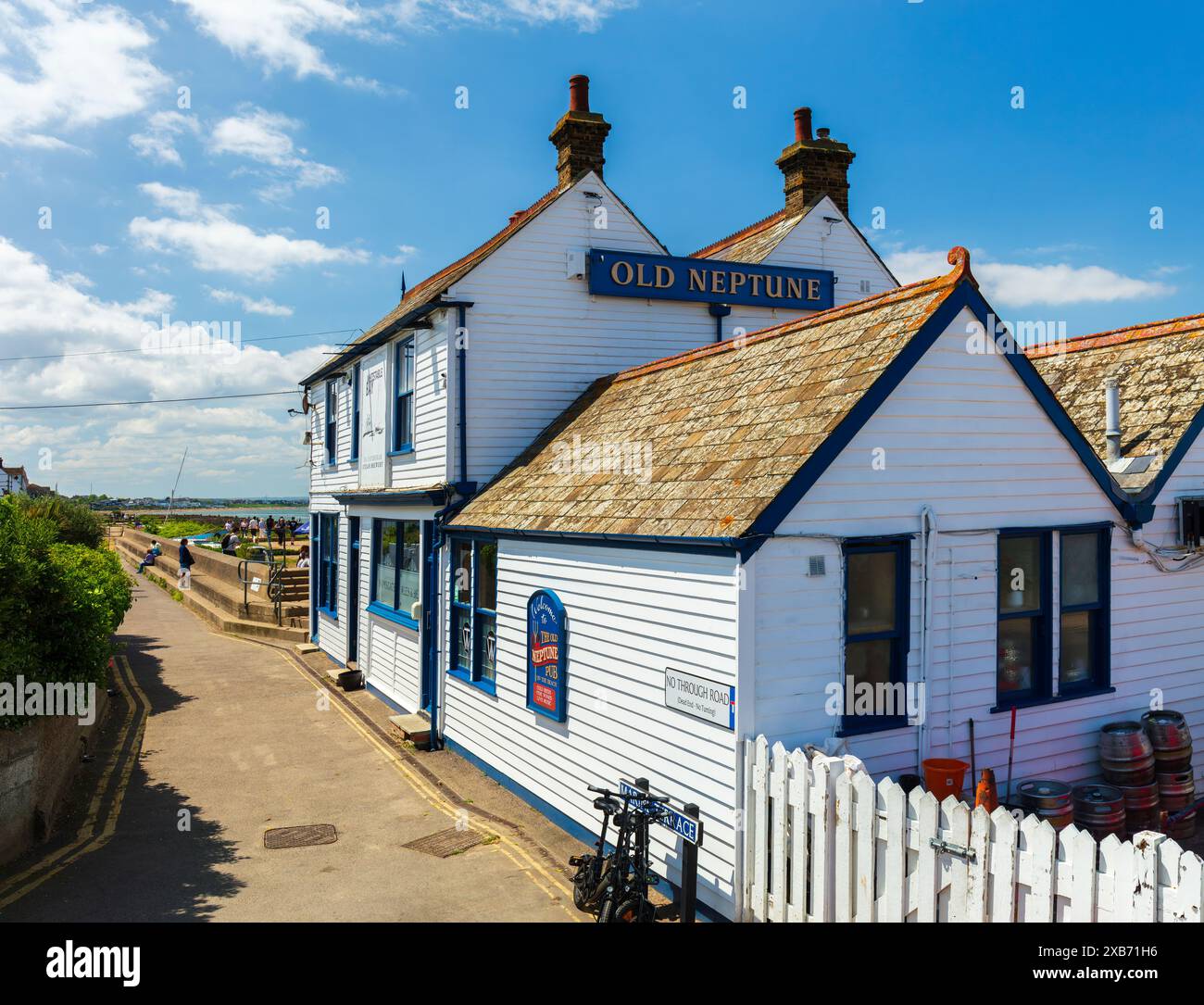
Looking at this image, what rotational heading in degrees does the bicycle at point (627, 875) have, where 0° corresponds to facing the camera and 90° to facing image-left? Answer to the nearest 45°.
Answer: approximately 0°

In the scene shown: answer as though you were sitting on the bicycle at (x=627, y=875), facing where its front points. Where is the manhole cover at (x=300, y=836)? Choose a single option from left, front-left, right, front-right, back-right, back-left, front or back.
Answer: back-right

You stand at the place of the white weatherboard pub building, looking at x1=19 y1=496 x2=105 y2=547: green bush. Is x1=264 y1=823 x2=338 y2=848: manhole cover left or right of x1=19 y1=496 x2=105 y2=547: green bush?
left

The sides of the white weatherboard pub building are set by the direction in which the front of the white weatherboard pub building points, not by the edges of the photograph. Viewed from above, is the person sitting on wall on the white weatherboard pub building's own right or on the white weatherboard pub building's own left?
on the white weatherboard pub building's own right

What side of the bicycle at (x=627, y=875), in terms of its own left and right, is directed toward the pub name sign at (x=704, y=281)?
back

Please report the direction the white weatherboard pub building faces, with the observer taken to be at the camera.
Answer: facing the viewer and to the left of the viewer

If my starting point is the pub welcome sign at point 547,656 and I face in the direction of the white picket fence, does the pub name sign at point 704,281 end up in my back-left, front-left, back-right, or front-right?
back-left

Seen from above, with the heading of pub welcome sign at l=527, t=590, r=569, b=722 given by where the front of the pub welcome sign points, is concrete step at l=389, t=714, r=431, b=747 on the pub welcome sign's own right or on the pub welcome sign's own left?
on the pub welcome sign's own right

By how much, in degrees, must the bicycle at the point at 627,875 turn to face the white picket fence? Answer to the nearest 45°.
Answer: approximately 45° to its left

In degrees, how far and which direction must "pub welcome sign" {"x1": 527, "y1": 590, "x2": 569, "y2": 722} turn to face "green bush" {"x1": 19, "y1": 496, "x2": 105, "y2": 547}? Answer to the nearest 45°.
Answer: approximately 90° to its right

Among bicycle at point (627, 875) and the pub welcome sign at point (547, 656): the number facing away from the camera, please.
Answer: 0

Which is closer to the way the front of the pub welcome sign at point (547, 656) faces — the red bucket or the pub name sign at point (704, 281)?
the red bucket

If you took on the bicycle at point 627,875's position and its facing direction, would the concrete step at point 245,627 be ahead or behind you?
behind
